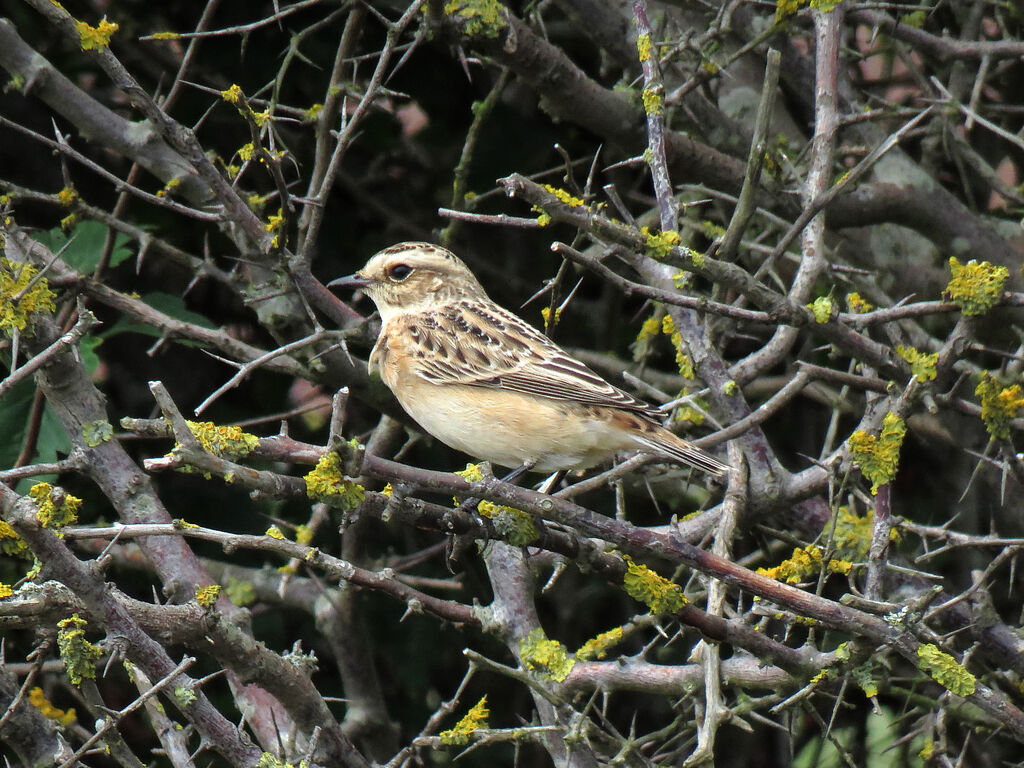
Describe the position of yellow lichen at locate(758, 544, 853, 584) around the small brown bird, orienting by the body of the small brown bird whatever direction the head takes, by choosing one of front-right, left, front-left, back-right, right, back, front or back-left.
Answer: back-left

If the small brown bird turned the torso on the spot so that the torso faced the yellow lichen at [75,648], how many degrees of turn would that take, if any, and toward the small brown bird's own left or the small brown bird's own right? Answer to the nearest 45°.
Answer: approximately 45° to the small brown bird's own left

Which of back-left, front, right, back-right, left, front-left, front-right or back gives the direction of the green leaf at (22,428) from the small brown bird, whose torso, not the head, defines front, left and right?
front

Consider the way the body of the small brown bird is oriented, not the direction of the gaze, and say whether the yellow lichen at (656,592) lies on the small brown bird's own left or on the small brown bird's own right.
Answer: on the small brown bird's own left

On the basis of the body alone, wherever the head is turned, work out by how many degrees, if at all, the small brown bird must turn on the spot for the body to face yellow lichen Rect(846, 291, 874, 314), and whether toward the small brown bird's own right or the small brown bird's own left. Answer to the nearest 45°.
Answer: approximately 180°

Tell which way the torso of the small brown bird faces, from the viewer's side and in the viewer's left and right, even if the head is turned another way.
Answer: facing to the left of the viewer

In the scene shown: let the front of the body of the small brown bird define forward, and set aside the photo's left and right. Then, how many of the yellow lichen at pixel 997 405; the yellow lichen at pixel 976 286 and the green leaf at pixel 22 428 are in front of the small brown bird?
1

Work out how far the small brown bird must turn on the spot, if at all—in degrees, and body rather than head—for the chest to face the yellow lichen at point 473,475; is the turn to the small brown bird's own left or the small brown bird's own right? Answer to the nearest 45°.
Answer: approximately 90° to the small brown bird's own left

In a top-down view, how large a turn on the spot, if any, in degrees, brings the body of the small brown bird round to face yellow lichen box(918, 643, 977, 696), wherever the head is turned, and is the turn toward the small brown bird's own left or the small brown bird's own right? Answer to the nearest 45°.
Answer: approximately 135° to the small brown bird's own left

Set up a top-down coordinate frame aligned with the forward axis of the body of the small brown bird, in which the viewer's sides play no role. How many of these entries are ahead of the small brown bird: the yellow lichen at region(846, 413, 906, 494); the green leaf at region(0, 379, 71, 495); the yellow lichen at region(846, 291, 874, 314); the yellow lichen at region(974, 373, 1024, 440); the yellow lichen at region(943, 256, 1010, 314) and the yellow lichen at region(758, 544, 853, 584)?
1
